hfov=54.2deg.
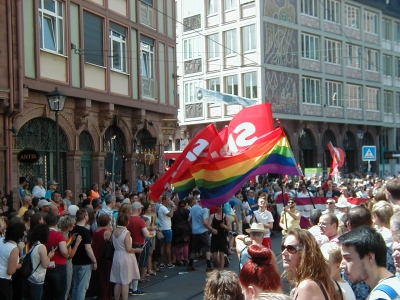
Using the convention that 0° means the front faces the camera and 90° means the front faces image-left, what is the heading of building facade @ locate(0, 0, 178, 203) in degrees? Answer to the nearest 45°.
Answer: approximately 315°

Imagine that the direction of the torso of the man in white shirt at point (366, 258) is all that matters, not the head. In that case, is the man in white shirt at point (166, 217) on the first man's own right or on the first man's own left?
on the first man's own right

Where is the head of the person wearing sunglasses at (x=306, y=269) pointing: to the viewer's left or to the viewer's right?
to the viewer's left

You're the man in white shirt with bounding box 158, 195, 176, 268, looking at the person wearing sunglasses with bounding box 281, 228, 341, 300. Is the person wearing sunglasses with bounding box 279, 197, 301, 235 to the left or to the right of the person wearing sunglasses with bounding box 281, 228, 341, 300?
left

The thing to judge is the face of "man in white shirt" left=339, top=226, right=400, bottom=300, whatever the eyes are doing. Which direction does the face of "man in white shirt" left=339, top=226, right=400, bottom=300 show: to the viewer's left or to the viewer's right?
to the viewer's left
